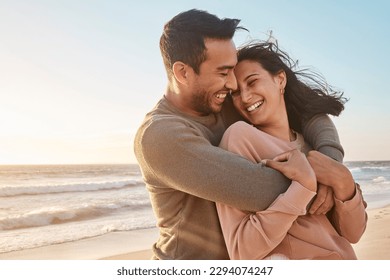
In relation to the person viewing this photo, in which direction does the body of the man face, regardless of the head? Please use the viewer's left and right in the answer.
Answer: facing to the right of the viewer

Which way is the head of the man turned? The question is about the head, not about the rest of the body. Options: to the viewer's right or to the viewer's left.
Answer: to the viewer's right

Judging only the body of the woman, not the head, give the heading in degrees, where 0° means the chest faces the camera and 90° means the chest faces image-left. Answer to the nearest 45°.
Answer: approximately 315°
